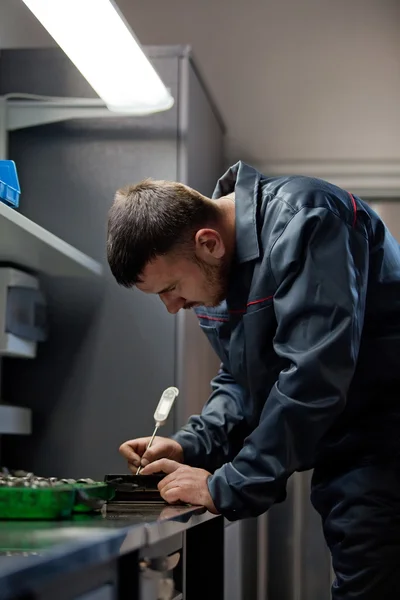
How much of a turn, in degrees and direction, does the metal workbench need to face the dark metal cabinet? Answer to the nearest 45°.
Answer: approximately 135° to its left

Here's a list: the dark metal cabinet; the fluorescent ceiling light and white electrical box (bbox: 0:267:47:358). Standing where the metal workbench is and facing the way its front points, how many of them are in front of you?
0

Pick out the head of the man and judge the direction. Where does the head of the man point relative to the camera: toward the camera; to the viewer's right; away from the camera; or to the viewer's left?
to the viewer's left

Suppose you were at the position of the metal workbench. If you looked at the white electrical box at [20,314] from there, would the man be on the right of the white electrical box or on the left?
right

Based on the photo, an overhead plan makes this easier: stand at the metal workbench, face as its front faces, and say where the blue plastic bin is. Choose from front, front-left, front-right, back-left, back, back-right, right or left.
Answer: back-left

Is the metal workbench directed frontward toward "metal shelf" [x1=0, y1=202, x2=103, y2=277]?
no

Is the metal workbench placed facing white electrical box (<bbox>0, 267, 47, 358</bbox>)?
no

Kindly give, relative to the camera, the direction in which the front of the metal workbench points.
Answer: facing the viewer and to the right of the viewer

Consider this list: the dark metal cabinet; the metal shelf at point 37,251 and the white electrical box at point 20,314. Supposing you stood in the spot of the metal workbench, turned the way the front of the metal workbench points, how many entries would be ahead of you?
0

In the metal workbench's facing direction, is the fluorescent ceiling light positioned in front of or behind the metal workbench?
behind
